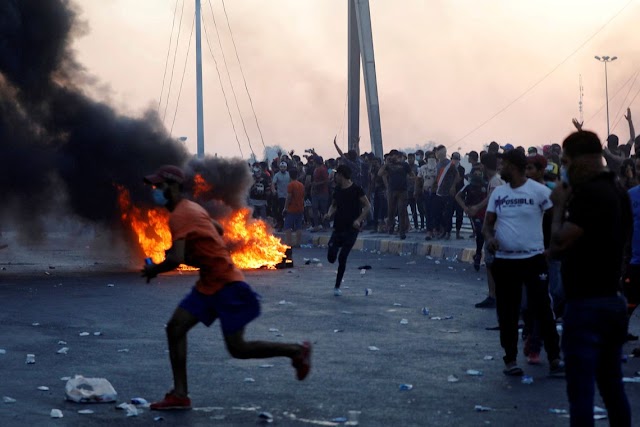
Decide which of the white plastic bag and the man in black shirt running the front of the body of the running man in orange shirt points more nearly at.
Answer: the white plastic bag

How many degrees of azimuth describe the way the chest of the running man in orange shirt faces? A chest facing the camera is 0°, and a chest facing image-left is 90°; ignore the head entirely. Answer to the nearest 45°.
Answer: approximately 90°

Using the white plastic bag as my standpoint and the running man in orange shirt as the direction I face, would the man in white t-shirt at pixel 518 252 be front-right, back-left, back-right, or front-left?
front-left

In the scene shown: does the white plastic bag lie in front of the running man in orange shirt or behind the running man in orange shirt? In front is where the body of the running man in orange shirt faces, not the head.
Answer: in front

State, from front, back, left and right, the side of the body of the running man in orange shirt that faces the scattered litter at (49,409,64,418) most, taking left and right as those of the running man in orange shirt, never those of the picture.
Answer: front

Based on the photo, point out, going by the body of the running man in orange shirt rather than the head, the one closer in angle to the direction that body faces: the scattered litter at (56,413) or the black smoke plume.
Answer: the scattered litter

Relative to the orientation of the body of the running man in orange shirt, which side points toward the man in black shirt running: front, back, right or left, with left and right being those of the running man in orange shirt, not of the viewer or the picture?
right

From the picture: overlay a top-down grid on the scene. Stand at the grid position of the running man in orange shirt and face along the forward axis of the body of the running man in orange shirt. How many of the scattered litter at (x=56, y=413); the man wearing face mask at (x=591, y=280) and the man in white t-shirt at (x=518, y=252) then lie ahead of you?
1

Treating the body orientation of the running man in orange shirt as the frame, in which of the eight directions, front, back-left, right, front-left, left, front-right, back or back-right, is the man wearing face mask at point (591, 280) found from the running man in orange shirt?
back-left

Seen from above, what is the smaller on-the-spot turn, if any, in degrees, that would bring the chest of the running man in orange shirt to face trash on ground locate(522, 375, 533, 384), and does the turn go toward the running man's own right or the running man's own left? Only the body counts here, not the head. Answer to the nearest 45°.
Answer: approximately 180°

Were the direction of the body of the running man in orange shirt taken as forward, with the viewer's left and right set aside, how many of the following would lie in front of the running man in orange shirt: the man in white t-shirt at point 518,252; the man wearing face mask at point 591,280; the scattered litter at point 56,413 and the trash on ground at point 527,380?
1
